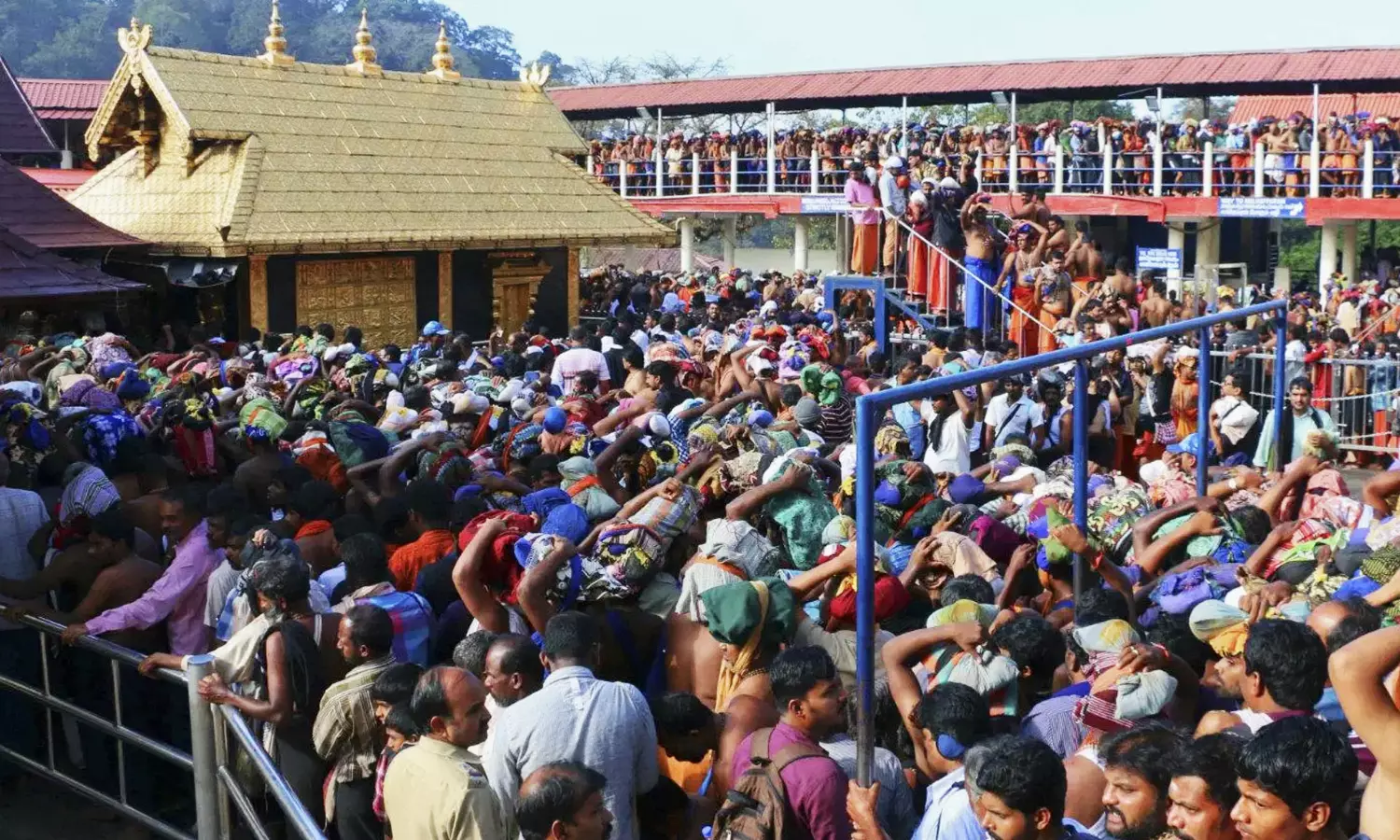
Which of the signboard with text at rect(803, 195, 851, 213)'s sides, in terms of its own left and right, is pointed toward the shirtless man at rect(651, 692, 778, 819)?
front

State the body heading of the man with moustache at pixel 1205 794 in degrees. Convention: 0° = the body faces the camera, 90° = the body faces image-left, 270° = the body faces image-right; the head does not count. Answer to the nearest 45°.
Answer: approximately 45°

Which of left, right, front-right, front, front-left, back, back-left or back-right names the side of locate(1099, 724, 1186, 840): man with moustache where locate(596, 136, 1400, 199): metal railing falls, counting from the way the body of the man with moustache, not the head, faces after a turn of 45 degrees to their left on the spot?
back

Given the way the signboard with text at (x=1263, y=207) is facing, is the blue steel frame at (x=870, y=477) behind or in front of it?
in front

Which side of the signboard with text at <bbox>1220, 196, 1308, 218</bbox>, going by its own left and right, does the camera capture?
front

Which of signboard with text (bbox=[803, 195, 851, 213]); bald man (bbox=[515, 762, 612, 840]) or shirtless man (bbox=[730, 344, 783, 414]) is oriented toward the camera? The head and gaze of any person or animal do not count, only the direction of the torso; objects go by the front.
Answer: the signboard with text

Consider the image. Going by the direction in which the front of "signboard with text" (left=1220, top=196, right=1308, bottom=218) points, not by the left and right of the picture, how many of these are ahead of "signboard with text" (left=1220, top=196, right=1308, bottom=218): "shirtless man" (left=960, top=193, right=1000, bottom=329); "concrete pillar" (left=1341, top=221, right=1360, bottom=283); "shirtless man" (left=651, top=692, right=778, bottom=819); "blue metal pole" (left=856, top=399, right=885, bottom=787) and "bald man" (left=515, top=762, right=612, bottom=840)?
4

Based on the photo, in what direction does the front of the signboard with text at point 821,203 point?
toward the camera

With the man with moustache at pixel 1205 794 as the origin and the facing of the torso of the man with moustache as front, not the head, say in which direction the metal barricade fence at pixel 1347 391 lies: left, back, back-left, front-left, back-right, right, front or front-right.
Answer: back-right

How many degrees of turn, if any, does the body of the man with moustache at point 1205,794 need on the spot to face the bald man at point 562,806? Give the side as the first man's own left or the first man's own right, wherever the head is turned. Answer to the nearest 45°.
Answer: approximately 45° to the first man's own right
